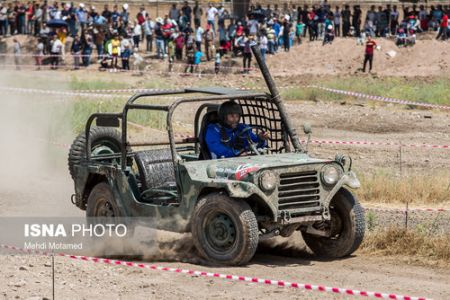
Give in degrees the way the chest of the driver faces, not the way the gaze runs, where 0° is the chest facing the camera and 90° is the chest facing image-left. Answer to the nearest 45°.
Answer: approximately 315°

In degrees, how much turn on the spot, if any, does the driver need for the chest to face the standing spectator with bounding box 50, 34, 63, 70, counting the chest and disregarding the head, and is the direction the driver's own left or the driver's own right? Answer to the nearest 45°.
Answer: approximately 135° to the driver's own left

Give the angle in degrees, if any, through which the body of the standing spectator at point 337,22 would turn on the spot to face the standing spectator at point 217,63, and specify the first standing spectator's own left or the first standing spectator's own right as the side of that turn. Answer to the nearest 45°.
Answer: approximately 45° to the first standing spectator's own right

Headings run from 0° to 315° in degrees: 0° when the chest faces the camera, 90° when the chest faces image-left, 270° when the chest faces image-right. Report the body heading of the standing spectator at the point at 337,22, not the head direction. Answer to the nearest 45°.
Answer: approximately 0°

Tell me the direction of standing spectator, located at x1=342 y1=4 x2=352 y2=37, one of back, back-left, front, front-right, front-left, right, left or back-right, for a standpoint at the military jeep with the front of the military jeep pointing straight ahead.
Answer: back-left

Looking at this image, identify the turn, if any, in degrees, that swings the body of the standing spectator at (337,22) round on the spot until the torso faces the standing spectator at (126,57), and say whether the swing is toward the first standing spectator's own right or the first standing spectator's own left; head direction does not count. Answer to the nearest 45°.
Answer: approximately 45° to the first standing spectator's own right

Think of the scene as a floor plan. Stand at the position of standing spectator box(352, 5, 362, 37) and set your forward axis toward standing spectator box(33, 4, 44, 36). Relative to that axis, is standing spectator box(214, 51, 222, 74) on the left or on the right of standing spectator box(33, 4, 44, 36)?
left

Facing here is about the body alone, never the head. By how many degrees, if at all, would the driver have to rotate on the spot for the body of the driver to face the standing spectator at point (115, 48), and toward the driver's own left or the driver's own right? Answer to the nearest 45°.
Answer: approximately 135° to the driver's own left

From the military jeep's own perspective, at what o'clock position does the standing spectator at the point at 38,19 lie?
The standing spectator is roughly at 7 o'clock from the military jeep.

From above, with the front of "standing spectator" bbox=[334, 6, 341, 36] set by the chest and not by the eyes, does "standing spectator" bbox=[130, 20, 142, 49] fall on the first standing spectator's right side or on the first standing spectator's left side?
on the first standing spectator's right side

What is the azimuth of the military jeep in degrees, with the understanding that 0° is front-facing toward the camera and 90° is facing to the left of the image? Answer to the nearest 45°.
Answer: approximately 315°

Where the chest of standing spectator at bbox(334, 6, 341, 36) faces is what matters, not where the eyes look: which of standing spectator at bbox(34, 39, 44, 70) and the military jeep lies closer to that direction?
the military jeep

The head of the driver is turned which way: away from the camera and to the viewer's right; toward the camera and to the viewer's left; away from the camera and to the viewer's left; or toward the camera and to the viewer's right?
toward the camera and to the viewer's right
